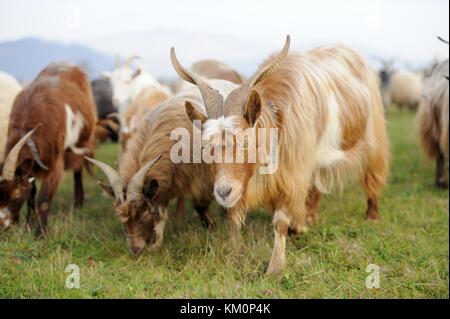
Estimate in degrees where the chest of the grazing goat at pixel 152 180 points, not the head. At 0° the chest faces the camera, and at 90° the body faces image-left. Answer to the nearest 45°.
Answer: approximately 45°

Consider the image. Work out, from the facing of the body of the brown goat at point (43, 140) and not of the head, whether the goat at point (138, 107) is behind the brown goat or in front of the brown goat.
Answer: behind

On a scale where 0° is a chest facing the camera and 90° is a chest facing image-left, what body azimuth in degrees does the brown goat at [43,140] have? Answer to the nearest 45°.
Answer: approximately 45°

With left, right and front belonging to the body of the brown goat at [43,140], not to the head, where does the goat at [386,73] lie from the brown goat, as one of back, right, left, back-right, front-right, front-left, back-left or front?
back

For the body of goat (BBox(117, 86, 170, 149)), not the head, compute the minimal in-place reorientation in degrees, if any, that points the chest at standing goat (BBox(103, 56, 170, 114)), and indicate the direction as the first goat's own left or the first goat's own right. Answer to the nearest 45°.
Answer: approximately 135° to the first goat's own right

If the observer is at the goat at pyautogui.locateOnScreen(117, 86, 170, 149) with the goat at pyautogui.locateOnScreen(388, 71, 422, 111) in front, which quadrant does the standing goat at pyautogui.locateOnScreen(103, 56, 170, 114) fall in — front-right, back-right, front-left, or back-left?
front-left

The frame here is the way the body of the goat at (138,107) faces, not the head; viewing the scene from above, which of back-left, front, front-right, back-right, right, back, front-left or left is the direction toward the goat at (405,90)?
back
